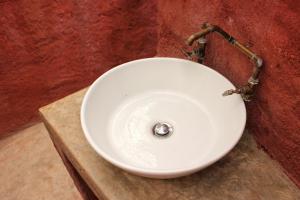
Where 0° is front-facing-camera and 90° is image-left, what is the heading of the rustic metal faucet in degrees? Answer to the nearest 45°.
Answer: approximately 45°
